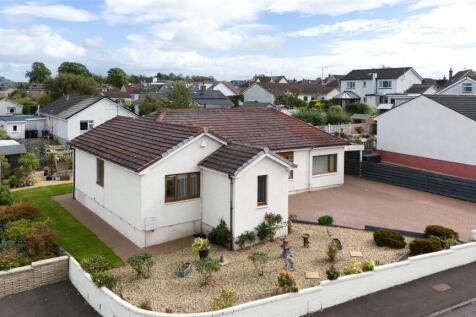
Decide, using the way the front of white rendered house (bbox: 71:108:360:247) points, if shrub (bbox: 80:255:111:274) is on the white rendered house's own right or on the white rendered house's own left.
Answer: on the white rendered house's own right

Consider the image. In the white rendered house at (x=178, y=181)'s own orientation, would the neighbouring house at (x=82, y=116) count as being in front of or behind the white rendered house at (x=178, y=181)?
behind

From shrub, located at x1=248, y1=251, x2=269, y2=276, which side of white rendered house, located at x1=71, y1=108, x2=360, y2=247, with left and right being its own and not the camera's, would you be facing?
front

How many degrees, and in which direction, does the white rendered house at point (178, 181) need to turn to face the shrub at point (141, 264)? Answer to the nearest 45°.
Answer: approximately 45° to its right

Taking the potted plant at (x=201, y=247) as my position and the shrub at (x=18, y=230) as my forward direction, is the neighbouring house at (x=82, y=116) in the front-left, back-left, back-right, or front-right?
front-right

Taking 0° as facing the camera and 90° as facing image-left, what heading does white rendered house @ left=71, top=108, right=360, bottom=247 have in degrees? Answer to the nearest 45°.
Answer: approximately 315°

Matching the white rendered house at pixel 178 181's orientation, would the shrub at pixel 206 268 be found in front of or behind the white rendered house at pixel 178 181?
in front

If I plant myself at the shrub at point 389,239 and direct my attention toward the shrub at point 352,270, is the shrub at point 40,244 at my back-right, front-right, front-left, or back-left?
front-right

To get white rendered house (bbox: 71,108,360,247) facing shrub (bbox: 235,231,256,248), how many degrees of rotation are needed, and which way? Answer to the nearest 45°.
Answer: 0° — it already faces it

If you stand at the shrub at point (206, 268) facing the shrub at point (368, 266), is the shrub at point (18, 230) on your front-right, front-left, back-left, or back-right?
back-left

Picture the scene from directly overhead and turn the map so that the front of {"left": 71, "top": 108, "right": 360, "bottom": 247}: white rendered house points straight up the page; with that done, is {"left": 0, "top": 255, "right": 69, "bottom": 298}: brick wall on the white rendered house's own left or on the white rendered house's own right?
on the white rendered house's own right

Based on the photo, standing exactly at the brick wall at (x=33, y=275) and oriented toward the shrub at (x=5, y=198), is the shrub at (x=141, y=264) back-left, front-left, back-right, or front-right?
back-right

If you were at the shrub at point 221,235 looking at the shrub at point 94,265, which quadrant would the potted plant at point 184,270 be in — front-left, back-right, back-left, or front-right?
front-left

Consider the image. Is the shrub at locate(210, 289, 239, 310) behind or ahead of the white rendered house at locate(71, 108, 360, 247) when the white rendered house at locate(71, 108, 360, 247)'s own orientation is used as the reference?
ahead

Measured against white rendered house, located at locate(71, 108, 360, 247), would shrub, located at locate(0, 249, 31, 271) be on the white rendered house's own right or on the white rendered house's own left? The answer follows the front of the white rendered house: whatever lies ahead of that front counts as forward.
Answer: on the white rendered house's own right

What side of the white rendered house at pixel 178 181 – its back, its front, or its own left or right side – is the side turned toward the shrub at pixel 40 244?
right

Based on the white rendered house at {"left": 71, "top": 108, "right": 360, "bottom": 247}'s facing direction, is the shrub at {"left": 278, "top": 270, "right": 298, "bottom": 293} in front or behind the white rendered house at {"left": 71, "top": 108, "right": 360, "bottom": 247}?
in front
